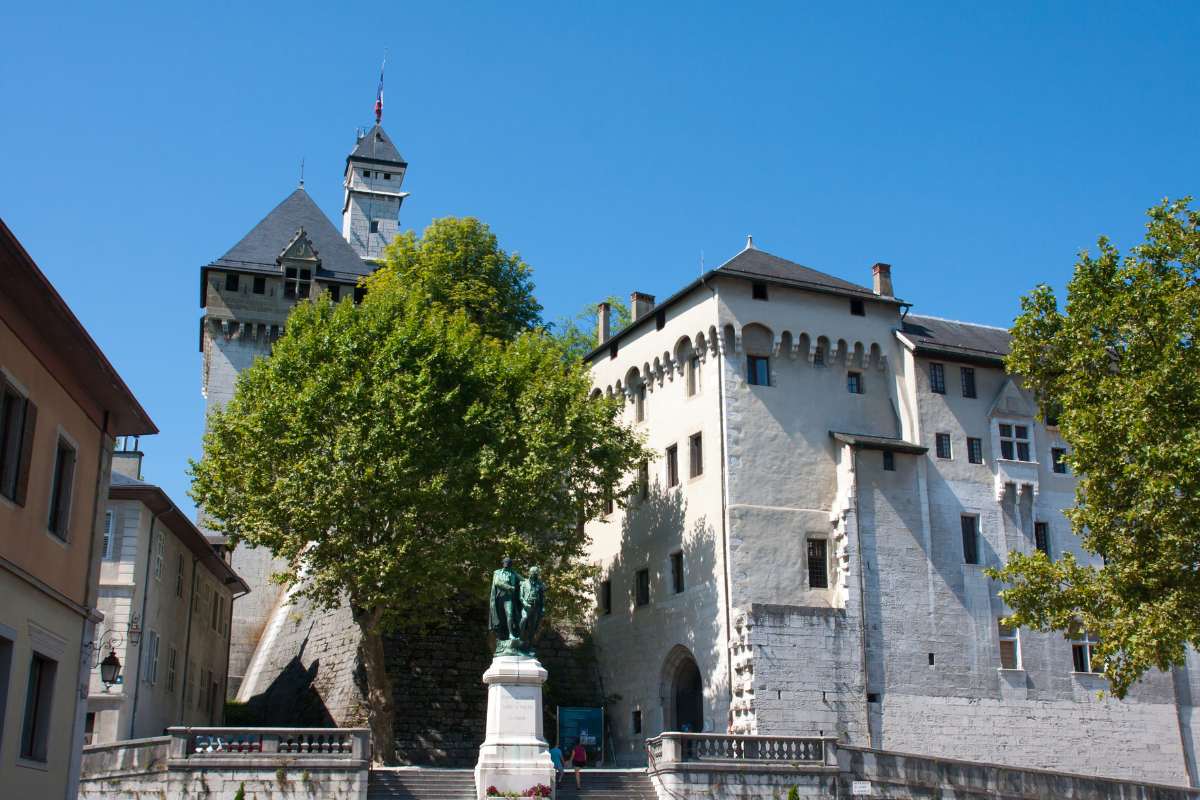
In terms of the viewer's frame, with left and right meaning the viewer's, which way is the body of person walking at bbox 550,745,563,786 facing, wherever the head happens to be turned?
facing away from the viewer

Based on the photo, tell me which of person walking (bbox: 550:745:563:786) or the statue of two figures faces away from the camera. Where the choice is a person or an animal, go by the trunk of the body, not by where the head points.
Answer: the person walking

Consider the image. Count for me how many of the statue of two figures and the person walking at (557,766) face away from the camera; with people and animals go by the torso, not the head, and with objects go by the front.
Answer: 1

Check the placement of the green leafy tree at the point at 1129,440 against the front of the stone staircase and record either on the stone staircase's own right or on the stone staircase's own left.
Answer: on the stone staircase's own left

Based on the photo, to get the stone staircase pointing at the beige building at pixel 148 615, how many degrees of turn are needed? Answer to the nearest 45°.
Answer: approximately 135° to its right

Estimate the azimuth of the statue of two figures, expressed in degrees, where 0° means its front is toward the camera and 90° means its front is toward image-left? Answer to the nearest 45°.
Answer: approximately 0°

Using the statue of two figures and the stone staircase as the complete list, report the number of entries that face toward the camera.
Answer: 2

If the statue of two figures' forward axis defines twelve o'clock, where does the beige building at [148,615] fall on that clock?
The beige building is roughly at 4 o'clock from the statue of two figures.

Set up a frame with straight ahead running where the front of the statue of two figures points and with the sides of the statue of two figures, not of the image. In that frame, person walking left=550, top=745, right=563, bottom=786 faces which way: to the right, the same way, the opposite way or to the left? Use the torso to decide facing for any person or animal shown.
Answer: the opposite way
